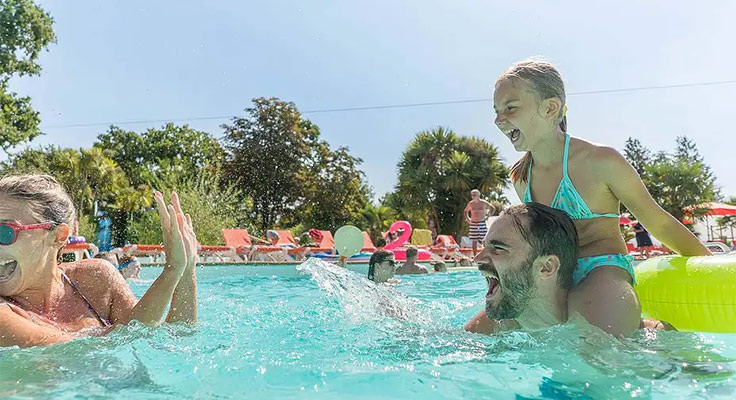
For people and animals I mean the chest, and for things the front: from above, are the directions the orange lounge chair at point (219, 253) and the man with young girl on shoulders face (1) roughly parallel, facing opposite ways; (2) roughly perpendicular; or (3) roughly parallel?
roughly parallel, facing opposite ways

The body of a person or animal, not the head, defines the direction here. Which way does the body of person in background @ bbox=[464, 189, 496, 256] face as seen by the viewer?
toward the camera

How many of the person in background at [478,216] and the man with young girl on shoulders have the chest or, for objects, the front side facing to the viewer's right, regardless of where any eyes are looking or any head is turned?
0

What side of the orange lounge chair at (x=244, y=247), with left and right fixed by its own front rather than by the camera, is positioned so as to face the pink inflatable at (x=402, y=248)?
front

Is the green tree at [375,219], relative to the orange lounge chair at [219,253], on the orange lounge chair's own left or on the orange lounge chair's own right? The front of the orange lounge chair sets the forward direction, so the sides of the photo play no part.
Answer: on the orange lounge chair's own left

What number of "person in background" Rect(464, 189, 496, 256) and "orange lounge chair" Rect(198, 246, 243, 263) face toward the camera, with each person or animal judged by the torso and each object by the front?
1

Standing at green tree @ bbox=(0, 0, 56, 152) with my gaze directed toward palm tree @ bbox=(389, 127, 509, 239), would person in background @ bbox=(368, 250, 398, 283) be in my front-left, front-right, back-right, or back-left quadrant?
front-right

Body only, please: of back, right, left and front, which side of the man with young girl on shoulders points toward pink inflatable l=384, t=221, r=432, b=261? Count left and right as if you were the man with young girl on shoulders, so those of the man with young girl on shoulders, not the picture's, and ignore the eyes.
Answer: right

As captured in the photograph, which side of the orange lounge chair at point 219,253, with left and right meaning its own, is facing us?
right

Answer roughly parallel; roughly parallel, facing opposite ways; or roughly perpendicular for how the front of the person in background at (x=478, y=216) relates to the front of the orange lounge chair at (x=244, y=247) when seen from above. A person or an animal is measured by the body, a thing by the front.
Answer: roughly perpendicular

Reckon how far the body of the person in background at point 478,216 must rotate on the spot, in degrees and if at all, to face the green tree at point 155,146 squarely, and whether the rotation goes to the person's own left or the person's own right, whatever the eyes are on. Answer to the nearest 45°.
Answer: approximately 135° to the person's own right

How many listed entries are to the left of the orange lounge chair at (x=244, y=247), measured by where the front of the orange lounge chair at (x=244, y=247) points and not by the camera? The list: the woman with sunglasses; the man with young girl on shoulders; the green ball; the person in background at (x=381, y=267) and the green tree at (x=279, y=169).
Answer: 1

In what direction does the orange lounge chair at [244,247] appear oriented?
to the viewer's right

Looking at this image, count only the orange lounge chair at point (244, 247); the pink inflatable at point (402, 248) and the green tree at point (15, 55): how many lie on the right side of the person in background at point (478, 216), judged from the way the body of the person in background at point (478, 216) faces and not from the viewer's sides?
3

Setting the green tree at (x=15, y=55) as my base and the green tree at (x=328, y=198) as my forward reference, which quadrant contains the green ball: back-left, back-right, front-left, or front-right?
front-right

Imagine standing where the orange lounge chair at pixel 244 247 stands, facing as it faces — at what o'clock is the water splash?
The water splash is roughly at 3 o'clock from the orange lounge chair.
